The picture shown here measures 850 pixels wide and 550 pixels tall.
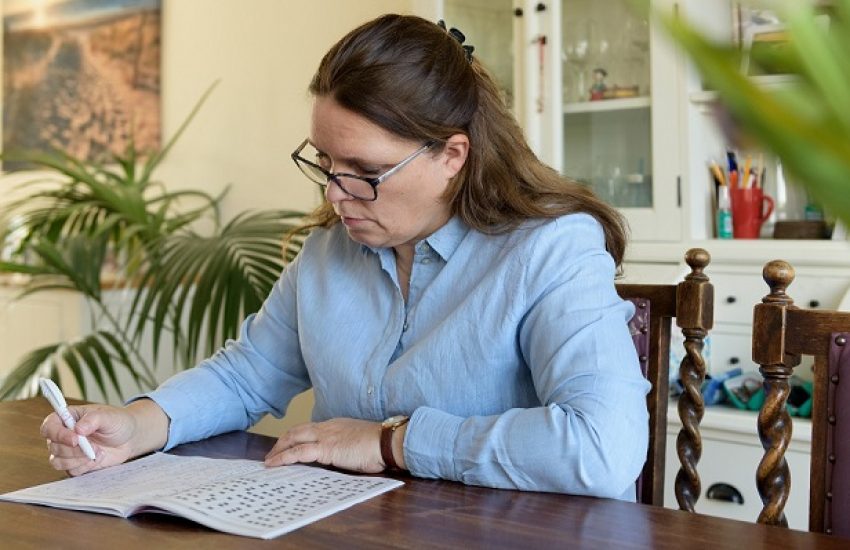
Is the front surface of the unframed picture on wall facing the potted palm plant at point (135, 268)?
yes

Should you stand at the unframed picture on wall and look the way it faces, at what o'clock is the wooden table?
The wooden table is roughly at 12 o'clock from the unframed picture on wall.

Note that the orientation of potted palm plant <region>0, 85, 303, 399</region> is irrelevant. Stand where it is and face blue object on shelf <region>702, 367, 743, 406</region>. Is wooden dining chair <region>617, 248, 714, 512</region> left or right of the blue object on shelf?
right

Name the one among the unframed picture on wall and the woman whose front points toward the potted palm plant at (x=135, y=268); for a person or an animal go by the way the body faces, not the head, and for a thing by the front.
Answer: the unframed picture on wall

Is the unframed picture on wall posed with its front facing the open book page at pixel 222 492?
yes

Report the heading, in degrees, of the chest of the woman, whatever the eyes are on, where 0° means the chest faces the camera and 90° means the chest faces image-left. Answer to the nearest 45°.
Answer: approximately 45°
